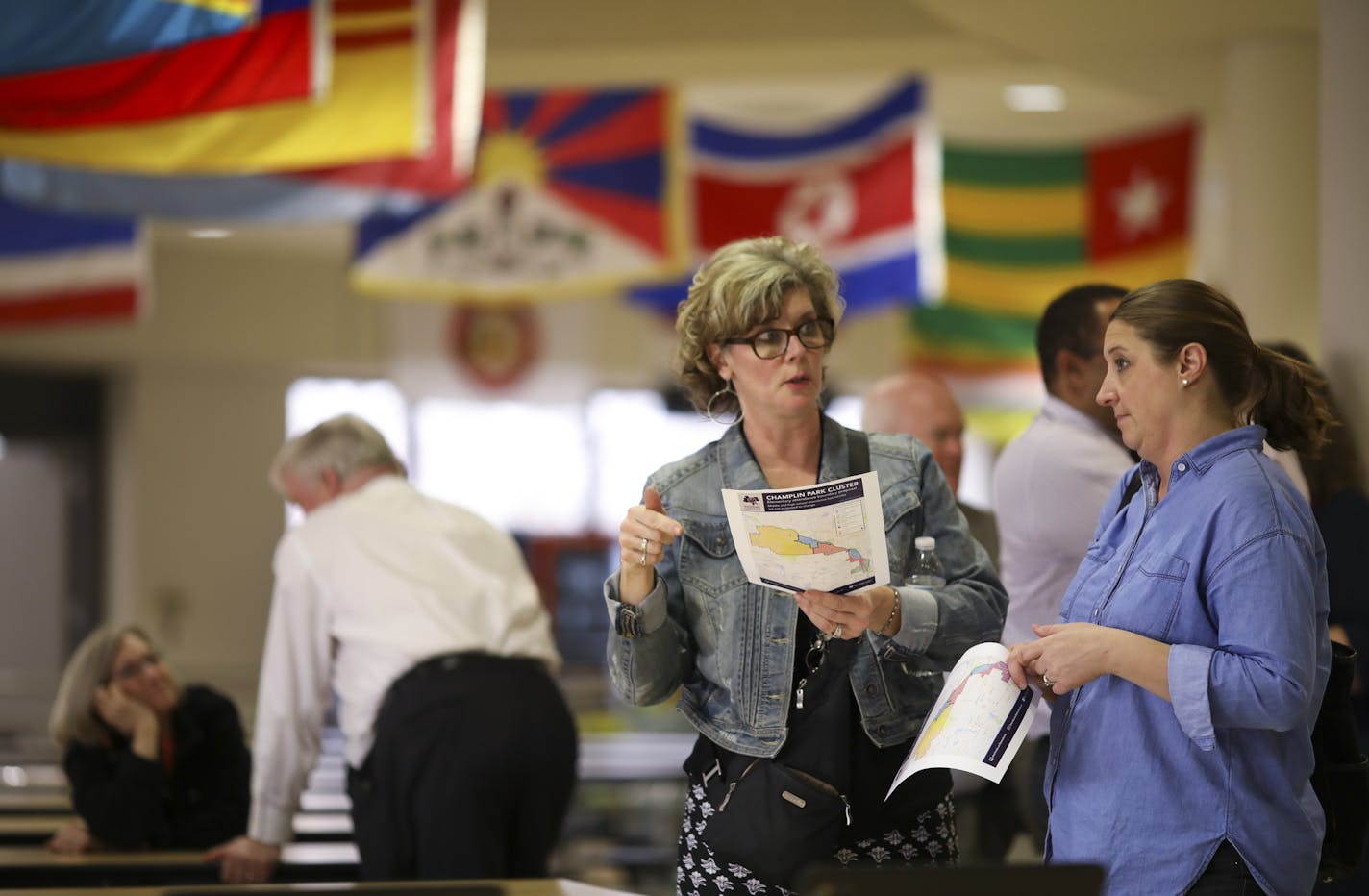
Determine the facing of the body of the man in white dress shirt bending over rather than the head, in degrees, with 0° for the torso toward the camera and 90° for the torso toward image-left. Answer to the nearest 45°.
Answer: approximately 135°

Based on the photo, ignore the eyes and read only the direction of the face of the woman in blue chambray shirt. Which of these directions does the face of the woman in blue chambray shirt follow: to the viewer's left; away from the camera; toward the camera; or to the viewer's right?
to the viewer's left

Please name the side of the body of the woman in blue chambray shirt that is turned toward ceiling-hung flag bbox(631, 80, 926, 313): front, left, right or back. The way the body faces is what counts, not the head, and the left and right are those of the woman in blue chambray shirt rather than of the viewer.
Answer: right

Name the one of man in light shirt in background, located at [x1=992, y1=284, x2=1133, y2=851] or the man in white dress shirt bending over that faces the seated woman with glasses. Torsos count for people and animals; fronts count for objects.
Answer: the man in white dress shirt bending over

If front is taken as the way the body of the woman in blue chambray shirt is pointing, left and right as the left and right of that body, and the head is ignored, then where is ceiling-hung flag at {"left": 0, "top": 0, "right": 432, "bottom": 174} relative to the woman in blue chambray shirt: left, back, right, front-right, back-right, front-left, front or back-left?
front-right

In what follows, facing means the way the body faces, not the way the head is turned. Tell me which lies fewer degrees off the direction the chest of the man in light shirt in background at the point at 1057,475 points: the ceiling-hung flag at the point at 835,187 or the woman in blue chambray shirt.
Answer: the ceiling-hung flag

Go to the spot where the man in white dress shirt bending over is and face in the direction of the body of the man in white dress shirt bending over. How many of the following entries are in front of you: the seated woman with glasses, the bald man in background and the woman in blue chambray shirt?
1

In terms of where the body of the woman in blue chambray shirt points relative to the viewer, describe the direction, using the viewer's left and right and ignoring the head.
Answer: facing to the left of the viewer
